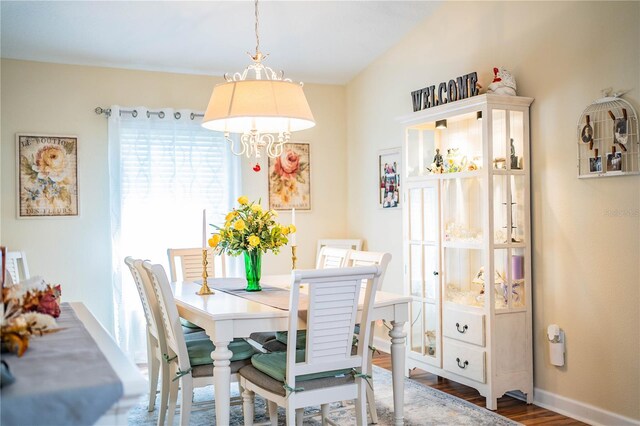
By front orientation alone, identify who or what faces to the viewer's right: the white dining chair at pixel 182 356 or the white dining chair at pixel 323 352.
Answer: the white dining chair at pixel 182 356

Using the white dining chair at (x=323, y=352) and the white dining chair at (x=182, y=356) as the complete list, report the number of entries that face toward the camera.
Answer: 0

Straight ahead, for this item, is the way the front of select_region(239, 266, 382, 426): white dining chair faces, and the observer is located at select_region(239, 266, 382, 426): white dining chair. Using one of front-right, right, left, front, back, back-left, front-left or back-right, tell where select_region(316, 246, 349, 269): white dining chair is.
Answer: front-right

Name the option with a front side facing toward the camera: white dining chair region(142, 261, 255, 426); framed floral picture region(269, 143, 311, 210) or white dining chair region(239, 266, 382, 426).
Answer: the framed floral picture

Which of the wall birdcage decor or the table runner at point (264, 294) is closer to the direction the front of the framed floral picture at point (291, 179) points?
the table runner

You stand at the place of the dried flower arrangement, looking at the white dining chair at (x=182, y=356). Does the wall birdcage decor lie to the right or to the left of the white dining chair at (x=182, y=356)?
right

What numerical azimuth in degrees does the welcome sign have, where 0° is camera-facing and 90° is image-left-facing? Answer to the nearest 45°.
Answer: approximately 45°

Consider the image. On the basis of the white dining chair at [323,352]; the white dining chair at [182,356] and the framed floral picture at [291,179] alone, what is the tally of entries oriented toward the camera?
1
